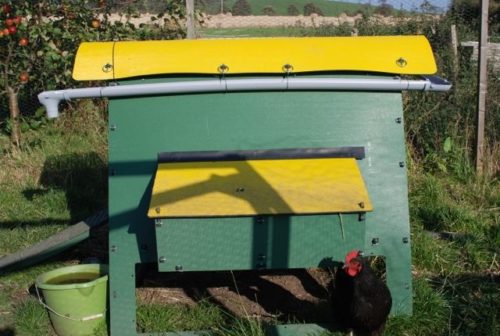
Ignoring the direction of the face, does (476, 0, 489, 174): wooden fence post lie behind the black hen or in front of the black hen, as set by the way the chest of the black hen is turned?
behind

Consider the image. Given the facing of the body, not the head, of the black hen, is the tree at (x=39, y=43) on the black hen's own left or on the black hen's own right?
on the black hen's own right

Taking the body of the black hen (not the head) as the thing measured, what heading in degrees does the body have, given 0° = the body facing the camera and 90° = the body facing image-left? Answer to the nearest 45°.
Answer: approximately 45°

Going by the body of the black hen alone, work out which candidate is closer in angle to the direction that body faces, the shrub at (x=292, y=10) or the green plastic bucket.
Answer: the green plastic bucket

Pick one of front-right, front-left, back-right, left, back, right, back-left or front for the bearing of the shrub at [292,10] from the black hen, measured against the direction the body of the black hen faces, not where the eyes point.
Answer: back-right

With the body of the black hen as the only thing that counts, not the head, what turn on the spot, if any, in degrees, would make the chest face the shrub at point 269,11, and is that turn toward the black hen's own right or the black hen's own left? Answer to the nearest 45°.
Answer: approximately 135° to the black hen's own right

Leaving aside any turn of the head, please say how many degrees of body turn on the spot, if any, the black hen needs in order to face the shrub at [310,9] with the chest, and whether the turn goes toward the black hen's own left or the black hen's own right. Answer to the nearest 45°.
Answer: approximately 135° to the black hen's own right

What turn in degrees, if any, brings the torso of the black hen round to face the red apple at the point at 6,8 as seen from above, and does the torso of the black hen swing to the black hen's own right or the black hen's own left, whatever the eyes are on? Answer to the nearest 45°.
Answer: approximately 90° to the black hen's own right

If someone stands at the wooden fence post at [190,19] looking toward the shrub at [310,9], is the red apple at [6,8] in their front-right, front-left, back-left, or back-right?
back-left
